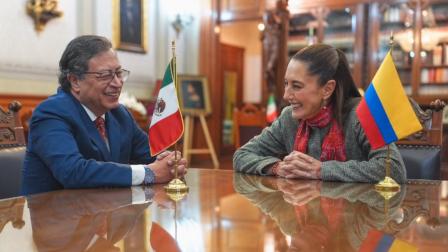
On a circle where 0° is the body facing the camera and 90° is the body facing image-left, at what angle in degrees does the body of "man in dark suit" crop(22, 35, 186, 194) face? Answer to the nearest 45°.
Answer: approximately 315°

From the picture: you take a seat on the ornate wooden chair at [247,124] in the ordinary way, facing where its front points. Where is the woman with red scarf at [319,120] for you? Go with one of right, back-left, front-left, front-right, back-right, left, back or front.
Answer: front

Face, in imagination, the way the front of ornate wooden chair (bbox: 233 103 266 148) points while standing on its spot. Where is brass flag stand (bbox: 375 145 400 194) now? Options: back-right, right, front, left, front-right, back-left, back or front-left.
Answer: front

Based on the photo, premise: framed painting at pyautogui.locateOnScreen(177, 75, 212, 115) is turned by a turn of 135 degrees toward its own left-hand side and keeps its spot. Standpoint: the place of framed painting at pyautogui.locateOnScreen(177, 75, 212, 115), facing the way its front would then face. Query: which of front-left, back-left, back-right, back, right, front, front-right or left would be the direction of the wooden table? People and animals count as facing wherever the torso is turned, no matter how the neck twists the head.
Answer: back-right

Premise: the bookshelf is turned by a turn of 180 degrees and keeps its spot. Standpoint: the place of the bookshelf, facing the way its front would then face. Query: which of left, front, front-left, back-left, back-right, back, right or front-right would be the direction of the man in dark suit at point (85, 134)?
back

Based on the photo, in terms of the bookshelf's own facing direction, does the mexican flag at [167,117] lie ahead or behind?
ahead

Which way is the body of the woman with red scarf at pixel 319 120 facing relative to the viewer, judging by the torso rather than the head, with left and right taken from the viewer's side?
facing the viewer and to the left of the viewer

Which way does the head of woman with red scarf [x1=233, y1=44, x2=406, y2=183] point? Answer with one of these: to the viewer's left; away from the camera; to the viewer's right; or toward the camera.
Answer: to the viewer's left

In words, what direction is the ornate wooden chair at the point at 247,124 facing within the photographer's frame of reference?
facing the viewer

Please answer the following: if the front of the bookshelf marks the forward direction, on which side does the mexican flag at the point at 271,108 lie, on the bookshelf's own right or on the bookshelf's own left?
on the bookshelf's own right

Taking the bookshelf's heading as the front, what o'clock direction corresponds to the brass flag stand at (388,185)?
The brass flag stand is roughly at 12 o'clock from the bookshelf.

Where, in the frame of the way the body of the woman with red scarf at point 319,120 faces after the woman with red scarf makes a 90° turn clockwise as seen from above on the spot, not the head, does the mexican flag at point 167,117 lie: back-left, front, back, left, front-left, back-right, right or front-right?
left

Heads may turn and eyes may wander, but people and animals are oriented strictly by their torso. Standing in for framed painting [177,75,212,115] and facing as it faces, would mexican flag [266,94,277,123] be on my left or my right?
on my left

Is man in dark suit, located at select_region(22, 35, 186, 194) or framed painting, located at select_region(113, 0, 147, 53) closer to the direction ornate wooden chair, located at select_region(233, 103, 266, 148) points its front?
the man in dark suit
